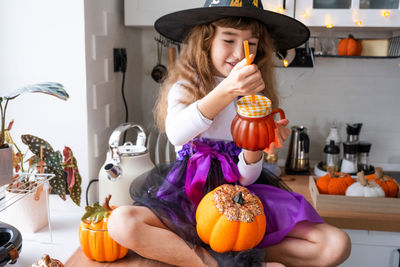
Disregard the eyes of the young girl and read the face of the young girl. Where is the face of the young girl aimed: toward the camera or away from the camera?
toward the camera

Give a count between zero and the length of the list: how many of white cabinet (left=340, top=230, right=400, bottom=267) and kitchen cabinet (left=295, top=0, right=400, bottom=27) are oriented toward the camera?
2

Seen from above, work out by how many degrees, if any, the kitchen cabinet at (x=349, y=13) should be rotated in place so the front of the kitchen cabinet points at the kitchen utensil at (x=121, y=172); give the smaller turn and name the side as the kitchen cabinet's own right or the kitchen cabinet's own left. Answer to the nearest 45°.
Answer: approximately 45° to the kitchen cabinet's own right

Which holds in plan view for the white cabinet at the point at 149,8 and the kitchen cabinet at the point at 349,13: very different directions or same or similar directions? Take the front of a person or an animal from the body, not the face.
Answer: same or similar directions

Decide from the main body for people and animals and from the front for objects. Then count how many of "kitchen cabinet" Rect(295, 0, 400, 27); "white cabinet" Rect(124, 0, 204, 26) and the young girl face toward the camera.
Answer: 3

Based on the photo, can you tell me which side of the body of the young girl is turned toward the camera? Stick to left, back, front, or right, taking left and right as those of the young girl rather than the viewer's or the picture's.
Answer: front

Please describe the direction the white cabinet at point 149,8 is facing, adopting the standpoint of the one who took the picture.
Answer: facing the viewer

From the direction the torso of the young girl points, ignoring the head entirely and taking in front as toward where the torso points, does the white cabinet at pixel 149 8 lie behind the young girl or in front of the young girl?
behind

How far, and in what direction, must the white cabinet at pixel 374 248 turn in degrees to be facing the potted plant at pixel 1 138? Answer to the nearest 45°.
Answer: approximately 45° to its right

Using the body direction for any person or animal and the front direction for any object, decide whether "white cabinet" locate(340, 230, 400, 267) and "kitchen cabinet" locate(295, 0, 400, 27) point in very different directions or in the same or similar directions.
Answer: same or similar directions

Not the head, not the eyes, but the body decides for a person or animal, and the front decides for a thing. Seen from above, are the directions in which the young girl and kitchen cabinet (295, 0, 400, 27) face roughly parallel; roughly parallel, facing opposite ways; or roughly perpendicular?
roughly parallel
